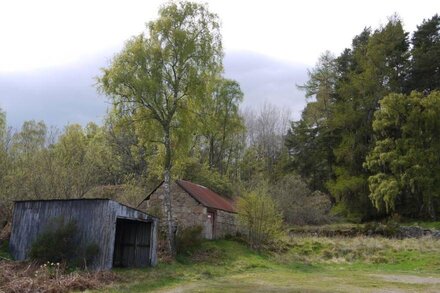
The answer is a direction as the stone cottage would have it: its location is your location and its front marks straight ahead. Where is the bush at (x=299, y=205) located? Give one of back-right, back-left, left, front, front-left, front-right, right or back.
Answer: left

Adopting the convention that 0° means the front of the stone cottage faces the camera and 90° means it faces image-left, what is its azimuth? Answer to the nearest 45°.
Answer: approximately 315°

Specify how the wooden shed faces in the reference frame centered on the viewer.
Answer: facing the viewer and to the right of the viewer

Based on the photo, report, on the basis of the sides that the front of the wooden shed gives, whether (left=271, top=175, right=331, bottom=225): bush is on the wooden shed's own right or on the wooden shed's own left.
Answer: on the wooden shed's own left

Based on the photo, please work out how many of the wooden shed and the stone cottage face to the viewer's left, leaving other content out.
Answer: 0

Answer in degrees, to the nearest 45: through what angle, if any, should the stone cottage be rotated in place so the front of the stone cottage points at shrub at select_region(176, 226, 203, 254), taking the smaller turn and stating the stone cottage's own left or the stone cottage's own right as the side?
approximately 45° to the stone cottage's own right

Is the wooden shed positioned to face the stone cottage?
no

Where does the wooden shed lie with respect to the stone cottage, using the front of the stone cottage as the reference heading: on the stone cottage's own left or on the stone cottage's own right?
on the stone cottage's own right

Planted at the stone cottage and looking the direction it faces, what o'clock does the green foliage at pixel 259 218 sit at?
The green foliage is roughly at 11 o'clock from the stone cottage.

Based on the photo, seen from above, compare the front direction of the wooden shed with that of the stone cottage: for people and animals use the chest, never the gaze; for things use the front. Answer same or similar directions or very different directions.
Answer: same or similar directions

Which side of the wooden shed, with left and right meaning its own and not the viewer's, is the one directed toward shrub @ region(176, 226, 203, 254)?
left
